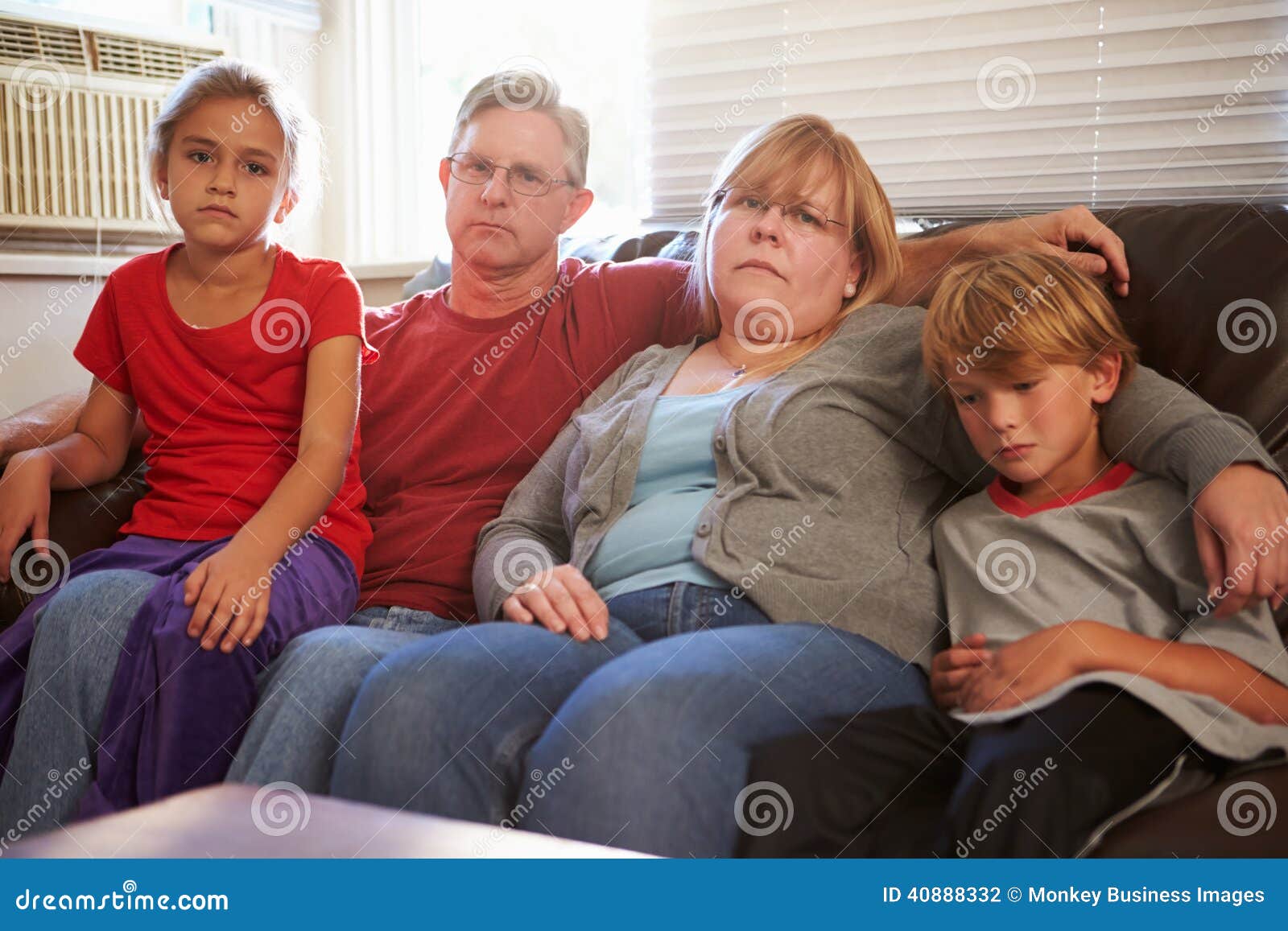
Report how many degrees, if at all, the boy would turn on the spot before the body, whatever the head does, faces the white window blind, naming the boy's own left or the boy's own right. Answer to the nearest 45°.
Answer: approximately 135° to the boy's own right

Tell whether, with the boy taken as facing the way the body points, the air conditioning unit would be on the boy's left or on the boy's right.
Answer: on the boy's right

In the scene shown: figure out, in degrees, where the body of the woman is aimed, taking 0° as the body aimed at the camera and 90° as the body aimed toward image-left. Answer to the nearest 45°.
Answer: approximately 45°

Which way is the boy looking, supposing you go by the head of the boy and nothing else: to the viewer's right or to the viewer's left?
to the viewer's left
